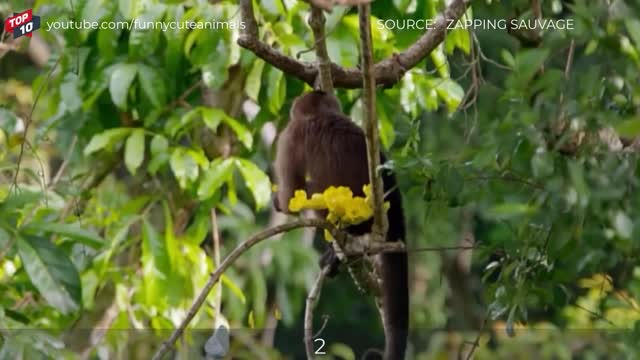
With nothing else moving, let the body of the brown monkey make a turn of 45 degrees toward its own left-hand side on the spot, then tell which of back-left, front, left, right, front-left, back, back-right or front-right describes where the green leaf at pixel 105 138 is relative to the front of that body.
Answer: front-left

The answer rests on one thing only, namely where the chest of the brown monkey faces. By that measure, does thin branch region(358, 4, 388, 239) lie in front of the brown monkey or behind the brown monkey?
behind

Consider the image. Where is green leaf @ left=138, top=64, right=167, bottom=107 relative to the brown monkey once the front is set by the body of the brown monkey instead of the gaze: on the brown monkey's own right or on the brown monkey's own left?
on the brown monkey's own left

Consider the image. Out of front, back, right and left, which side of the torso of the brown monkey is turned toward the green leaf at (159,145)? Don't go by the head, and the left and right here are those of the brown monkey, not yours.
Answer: left

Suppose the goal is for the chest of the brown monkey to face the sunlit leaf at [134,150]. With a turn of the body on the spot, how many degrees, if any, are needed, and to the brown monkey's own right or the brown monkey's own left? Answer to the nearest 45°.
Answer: approximately 90° to the brown monkey's own left

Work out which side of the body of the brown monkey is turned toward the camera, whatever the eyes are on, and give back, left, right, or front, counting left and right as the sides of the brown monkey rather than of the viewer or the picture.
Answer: back

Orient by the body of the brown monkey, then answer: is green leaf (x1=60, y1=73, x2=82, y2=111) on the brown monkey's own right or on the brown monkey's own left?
on the brown monkey's own left

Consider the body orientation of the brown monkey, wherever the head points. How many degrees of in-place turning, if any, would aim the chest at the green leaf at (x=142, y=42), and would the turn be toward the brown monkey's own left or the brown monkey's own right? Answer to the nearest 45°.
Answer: approximately 90° to the brown monkey's own left
